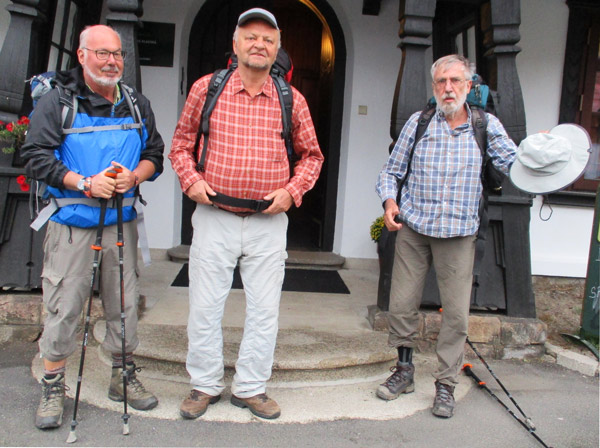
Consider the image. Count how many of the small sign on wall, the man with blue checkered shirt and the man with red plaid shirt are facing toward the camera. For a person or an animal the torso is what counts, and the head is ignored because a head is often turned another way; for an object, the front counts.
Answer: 3

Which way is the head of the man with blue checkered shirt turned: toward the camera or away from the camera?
toward the camera

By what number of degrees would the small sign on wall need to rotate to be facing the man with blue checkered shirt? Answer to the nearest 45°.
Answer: approximately 45° to its left

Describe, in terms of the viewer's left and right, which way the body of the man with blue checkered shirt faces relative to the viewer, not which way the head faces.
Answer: facing the viewer

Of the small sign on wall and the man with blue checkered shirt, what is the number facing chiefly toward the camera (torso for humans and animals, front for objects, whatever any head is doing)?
2

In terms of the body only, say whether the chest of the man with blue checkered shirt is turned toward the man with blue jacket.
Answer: no

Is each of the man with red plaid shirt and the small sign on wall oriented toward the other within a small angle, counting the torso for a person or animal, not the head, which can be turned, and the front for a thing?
no

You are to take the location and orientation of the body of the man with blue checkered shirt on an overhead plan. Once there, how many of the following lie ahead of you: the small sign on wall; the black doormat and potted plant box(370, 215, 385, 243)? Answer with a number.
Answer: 0

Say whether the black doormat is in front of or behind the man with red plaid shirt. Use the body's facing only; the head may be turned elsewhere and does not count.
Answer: behind

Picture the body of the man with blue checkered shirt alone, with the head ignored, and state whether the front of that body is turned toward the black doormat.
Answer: no

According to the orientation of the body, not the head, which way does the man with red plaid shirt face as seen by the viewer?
toward the camera

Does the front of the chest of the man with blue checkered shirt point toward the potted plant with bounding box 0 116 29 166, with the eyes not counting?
no

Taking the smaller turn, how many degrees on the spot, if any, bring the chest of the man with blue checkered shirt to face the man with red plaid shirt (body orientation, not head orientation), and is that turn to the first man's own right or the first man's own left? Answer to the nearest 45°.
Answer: approximately 45° to the first man's own right

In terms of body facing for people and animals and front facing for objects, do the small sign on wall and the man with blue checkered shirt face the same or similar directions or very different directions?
same or similar directions

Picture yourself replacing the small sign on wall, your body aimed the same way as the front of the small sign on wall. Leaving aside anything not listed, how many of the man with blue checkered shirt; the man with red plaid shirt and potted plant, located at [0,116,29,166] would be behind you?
0

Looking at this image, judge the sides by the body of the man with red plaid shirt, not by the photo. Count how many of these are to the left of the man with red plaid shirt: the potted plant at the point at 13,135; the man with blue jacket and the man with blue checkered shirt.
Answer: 1

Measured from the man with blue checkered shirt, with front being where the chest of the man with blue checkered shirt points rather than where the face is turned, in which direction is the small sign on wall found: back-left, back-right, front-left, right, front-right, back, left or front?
back-right

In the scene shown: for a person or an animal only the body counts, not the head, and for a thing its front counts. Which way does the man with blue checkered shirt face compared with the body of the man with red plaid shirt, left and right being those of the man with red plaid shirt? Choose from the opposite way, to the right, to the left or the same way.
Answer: the same way
